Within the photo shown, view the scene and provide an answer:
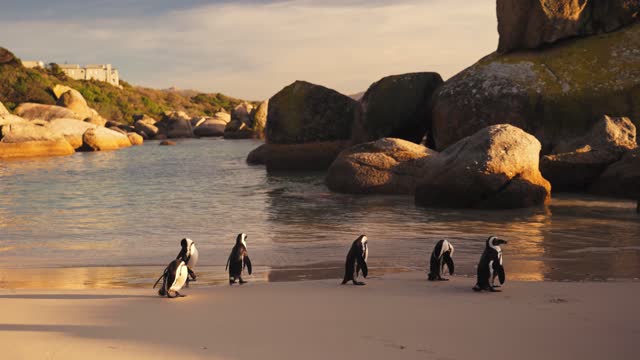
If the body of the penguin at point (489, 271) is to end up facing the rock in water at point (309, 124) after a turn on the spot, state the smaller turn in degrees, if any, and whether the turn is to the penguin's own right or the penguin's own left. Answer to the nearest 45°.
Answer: approximately 90° to the penguin's own left

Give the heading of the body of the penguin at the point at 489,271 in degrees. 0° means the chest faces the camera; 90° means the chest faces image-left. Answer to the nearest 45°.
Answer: approximately 270°

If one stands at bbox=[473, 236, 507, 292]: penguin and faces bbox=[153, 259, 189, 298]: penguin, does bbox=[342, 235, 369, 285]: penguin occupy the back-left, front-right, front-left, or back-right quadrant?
front-right

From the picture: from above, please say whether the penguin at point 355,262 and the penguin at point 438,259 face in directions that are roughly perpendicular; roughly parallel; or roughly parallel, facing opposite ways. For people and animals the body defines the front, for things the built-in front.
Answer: roughly parallel

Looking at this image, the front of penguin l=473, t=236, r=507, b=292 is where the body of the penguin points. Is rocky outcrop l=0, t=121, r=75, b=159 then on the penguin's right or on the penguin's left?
on the penguin's left
